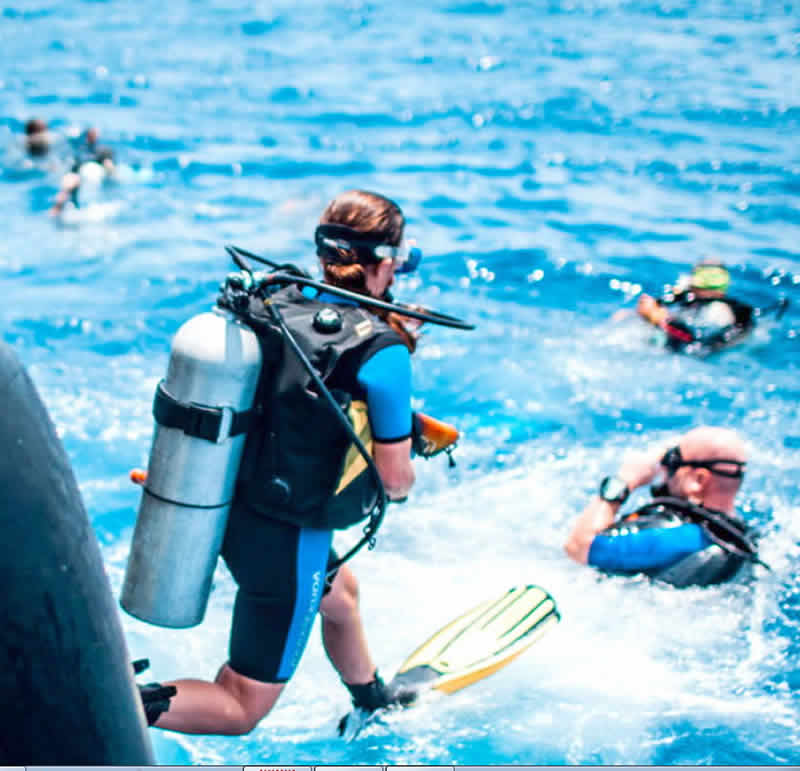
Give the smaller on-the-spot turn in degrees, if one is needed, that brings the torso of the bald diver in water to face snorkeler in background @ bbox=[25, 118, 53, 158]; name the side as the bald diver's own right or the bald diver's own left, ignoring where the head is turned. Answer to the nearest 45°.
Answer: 0° — they already face them

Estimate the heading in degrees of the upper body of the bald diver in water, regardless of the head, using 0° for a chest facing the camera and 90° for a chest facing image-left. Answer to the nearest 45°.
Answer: approximately 135°

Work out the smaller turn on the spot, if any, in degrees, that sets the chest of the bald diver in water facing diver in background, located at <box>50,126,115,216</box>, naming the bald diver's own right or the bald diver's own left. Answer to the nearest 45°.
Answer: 0° — they already face them
